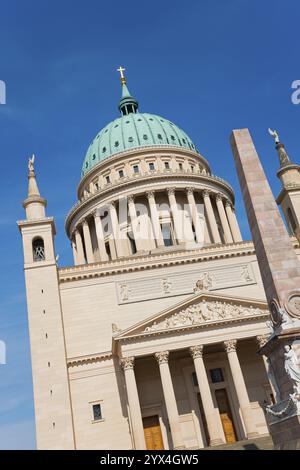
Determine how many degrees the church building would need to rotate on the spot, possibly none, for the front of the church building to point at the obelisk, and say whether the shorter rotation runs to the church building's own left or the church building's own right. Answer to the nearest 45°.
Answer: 0° — it already faces it
